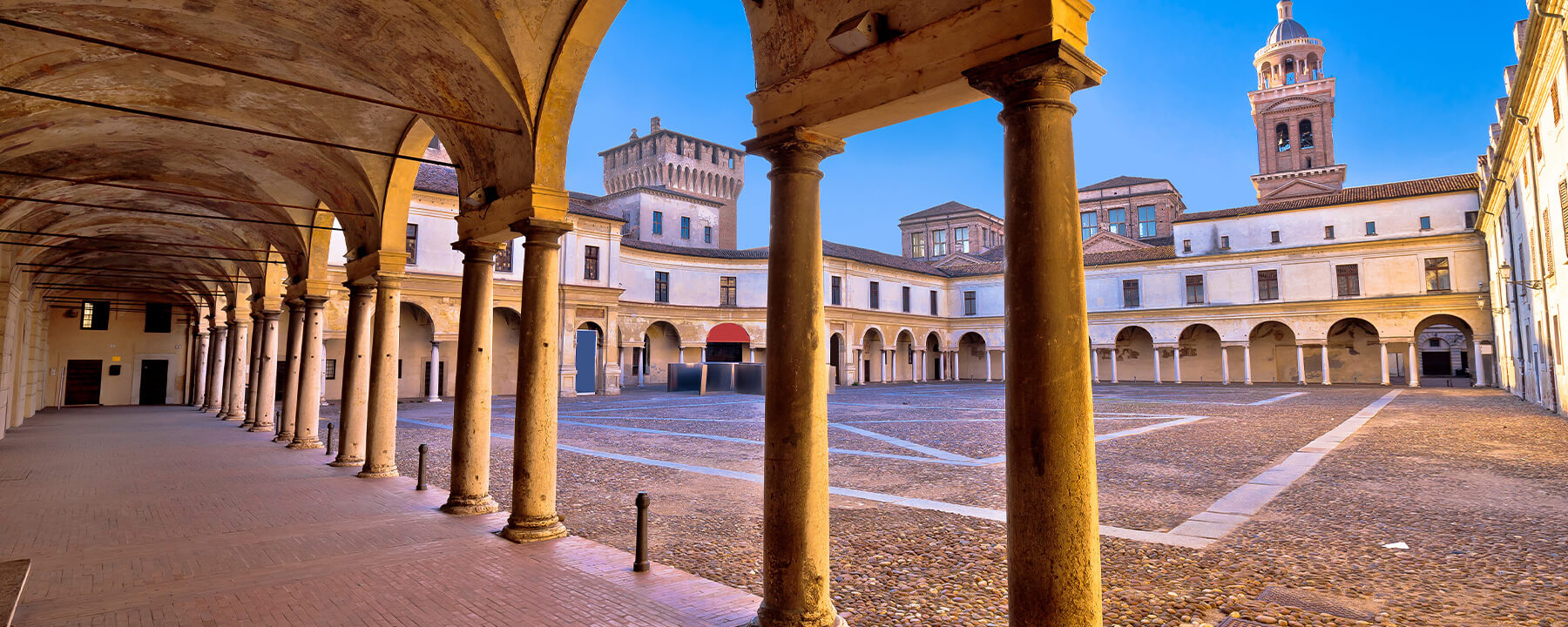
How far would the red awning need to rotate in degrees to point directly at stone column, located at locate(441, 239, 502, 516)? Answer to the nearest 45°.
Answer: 0° — it already faces it

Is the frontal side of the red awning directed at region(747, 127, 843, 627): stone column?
yes

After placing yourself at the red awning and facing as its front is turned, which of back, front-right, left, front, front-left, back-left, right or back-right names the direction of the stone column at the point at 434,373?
front-right

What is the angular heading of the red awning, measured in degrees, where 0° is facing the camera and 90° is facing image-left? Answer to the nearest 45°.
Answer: approximately 0°

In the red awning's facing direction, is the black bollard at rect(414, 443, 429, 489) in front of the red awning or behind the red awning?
in front

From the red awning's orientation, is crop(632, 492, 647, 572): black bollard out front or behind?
out front

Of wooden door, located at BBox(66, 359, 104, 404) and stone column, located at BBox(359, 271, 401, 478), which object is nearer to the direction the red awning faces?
the stone column

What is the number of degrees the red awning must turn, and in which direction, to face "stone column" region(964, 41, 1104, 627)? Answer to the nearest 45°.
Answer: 0° — it already faces it

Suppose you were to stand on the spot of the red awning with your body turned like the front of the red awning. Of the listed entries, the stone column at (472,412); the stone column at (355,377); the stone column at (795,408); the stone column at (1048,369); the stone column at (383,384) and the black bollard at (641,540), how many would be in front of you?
6

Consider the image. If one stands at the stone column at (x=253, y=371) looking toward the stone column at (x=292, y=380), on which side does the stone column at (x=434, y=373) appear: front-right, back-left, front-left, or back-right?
back-left

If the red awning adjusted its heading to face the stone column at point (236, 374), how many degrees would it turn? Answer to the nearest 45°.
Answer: approximately 45° to its right

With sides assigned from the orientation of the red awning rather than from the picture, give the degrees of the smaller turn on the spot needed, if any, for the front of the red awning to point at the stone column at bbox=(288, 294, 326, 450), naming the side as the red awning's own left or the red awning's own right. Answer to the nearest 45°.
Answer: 0° — it already faces it
